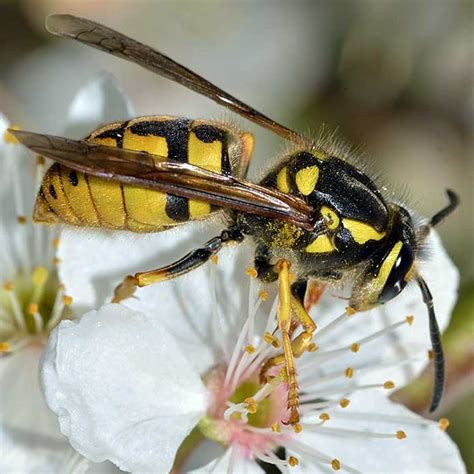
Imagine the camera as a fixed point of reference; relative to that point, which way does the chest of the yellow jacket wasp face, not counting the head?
to the viewer's right
